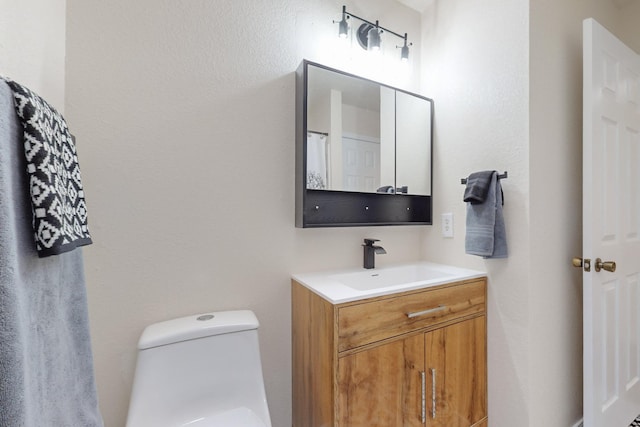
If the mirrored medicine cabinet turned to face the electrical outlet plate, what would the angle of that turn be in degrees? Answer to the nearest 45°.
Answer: approximately 45° to its left

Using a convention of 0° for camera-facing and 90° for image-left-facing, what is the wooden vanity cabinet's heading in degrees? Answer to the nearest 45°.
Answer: approximately 315°

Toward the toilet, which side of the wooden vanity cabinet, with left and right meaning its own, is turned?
right

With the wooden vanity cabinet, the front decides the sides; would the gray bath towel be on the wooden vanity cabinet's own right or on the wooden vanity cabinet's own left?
on the wooden vanity cabinet's own right

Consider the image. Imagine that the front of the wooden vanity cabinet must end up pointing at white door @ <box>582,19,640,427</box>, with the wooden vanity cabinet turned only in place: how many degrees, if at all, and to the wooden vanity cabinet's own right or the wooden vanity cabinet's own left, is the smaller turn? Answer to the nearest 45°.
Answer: approximately 90° to the wooden vanity cabinet's own left

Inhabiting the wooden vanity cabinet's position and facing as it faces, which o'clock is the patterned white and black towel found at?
The patterned white and black towel is roughly at 3 o'clock from the wooden vanity cabinet.
